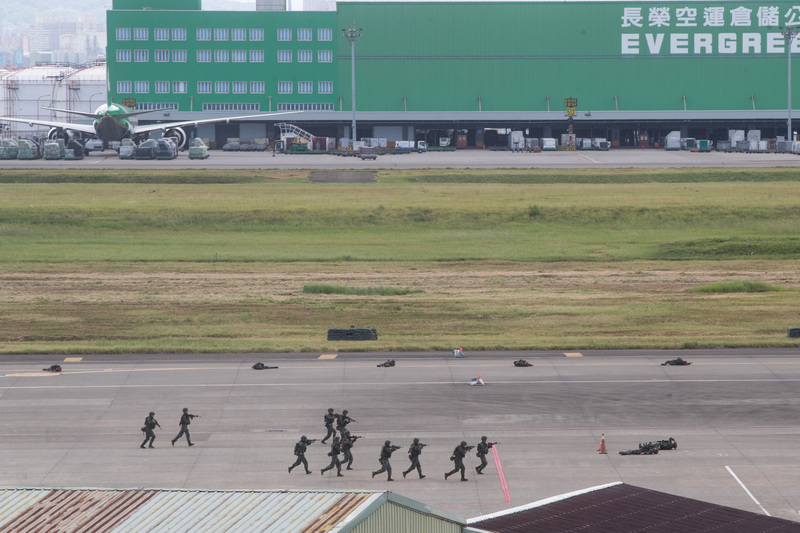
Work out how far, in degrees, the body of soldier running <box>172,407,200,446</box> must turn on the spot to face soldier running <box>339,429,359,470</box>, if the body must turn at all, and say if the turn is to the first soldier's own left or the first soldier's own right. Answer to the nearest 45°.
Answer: approximately 45° to the first soldier's own right

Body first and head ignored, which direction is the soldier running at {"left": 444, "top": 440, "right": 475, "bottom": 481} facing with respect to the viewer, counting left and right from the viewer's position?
facing to the right of the viewer

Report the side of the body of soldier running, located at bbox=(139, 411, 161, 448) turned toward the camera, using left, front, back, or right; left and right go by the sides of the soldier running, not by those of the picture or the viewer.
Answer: right

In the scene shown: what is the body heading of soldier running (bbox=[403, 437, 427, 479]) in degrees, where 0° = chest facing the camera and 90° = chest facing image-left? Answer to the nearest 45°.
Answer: approximately 270°

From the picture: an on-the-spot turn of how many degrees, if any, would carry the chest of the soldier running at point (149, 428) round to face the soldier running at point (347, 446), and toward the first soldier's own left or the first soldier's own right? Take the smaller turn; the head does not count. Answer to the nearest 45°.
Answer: approximately 45° to the first soldier's own right

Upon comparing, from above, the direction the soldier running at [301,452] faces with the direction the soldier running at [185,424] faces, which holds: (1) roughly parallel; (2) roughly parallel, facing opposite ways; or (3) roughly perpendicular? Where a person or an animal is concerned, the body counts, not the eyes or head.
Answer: roughly parallel

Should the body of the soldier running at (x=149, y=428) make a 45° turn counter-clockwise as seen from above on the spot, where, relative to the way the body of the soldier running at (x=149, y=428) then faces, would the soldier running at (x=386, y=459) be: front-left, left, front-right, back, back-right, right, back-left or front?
right

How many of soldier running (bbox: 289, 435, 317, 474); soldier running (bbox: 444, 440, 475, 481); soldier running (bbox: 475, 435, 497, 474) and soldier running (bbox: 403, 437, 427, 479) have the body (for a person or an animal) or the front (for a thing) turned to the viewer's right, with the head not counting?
4

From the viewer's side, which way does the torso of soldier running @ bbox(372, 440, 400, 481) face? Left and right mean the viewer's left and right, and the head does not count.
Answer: facing to the right of the viewer

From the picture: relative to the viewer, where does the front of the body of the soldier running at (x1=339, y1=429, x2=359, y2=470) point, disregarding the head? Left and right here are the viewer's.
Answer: facing to the right of the viewer

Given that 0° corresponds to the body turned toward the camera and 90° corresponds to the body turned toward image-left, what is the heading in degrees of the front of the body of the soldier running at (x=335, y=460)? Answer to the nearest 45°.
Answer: approximately 270°

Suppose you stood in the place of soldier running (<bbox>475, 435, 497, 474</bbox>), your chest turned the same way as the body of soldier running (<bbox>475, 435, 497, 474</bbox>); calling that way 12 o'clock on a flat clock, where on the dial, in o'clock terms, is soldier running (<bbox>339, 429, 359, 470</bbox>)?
soldier running (<bbox>339, 429, 359, 470</bbox>) is roughly at 6 o'clock from soldier running (<bbox>475, 435, 497, 474</bbox>).

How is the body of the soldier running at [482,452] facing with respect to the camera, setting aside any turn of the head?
to the viewer's right

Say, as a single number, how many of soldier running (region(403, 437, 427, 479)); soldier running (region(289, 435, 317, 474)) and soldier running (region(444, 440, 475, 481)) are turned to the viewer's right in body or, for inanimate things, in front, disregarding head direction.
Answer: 3

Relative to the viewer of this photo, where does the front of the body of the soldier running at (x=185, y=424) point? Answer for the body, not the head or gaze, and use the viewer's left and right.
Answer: facing to the right of the viewer

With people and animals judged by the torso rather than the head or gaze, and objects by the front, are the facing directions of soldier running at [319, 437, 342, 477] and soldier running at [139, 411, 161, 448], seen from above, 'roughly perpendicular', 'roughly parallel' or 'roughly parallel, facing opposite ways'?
roughly parallel

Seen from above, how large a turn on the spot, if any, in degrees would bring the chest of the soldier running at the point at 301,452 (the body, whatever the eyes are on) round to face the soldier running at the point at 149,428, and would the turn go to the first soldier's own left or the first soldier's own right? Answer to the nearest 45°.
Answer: approximately 135° to the first soldier's own left
